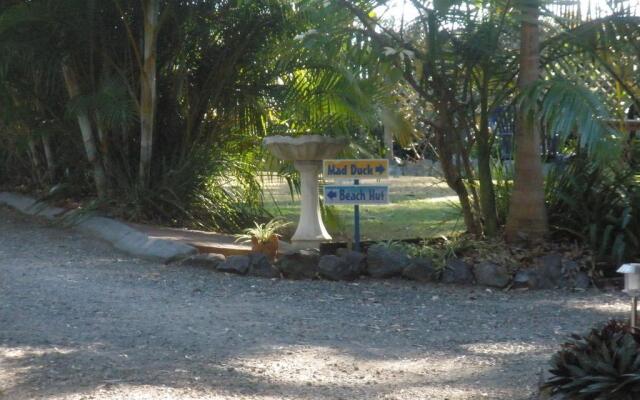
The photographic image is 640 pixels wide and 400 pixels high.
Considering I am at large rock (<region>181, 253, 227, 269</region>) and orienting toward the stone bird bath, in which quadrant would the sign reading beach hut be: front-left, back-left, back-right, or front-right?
front-right

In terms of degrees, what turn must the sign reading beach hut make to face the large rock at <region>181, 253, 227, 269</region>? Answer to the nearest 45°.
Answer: approximately 90° to its right

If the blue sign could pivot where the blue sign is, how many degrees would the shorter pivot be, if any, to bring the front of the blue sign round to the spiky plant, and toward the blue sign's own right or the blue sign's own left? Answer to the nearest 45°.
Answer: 0° — it already faces it

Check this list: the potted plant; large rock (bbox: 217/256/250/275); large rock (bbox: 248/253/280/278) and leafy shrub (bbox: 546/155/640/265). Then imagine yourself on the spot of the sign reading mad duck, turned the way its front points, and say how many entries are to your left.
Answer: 1

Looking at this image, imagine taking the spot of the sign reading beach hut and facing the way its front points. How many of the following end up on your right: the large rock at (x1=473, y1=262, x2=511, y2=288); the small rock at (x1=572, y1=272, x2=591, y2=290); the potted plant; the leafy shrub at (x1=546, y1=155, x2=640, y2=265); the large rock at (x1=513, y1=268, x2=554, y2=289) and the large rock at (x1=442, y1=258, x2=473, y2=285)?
1

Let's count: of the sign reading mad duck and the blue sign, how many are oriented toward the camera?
2

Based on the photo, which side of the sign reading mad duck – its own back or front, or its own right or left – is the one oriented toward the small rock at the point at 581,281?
left

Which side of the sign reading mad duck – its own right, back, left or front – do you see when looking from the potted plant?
right

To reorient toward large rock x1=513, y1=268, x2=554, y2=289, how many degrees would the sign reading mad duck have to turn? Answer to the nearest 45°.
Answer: approximately 45° to its left

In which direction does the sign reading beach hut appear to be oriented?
toward the camera

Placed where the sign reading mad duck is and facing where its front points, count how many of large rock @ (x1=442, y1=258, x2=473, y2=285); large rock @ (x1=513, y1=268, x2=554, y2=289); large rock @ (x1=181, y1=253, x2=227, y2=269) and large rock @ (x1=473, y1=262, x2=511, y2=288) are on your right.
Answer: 1

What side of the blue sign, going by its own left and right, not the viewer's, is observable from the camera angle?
front

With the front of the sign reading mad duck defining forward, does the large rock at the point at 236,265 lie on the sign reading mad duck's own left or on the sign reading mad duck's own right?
on the sign reading mad duck's own right

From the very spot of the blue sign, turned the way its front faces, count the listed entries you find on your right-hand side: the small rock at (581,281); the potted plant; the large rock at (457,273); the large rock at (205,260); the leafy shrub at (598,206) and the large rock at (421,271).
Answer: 2

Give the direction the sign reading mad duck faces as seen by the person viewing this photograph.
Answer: facing the viewer
